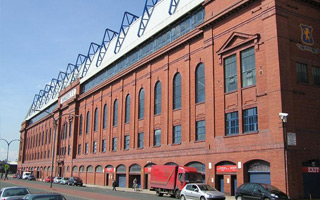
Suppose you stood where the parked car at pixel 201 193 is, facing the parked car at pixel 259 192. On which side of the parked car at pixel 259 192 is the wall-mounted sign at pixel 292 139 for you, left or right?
left

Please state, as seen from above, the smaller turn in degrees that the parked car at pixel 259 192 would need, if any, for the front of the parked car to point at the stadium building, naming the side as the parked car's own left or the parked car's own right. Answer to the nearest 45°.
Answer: approximately 135° to the parked car's own left

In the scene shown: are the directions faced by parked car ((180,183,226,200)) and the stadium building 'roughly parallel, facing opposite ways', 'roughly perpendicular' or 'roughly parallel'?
roughly perpendicular

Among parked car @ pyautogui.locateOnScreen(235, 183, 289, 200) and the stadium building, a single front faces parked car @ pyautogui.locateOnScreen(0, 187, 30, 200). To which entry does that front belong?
the stadium building

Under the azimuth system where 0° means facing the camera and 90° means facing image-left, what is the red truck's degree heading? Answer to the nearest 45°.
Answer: approximately 315°

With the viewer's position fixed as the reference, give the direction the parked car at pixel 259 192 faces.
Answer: facing the viewer and to the right of the viewer

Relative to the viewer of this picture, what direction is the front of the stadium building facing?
facing the viewer and to the left of the viewer

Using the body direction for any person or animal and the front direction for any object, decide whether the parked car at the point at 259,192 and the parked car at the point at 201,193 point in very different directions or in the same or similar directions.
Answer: same or similar directions

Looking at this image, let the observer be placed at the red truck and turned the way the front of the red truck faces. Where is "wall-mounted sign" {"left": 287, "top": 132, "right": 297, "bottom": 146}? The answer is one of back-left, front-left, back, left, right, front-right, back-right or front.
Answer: front

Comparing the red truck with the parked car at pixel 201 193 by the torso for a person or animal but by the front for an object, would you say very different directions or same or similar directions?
same or similar directions

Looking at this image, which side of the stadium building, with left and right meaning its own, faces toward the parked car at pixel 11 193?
front

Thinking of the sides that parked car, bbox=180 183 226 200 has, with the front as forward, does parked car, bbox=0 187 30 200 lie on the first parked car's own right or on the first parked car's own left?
on the first parked car's own right

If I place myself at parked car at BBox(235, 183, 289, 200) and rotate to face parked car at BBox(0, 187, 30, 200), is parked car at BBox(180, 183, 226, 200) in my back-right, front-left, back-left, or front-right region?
front-right
